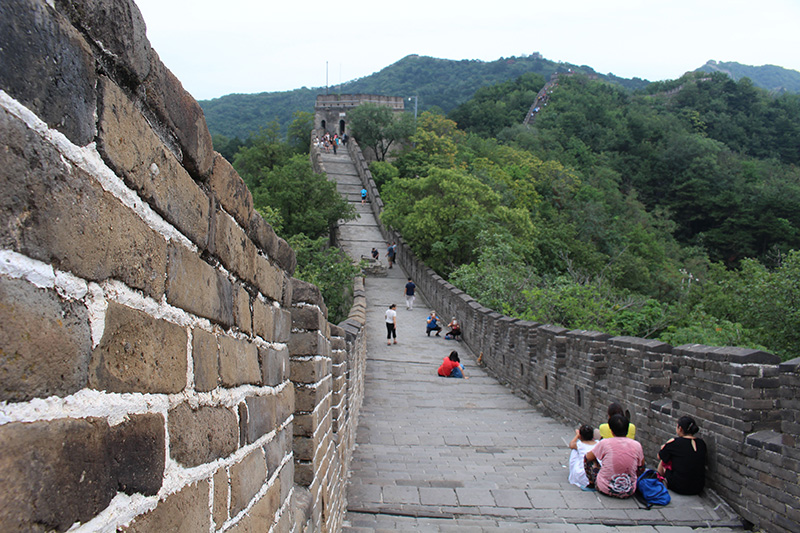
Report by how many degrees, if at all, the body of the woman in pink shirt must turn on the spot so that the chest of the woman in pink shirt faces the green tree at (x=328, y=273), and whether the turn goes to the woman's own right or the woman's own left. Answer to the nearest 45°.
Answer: approximately 45° to the woman's own left

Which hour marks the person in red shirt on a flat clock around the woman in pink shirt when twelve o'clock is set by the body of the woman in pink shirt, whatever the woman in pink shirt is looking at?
The person in red shirt is roughly at 11 o'clock from the woman in pink shirt.

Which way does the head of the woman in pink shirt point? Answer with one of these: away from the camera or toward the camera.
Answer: away from the camera

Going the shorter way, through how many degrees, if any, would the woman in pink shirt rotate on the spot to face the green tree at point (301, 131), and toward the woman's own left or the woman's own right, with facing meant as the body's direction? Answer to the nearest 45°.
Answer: approximately 45° to the woman's own left

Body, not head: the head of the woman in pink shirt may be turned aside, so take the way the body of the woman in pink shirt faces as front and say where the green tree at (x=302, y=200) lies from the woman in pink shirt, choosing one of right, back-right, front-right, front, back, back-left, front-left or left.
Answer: front-left

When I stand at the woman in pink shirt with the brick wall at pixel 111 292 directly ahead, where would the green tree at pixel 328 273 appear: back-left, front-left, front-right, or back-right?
back-right

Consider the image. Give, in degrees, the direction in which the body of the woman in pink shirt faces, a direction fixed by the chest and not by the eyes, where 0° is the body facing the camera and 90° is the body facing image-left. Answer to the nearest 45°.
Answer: approximately 180°

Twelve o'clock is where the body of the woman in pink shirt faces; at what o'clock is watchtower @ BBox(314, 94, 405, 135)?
The watchtower is roughly at 11 o'clock from the woman in pink shirt.

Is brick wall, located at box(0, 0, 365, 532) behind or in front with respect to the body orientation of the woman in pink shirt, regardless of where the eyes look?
behind
